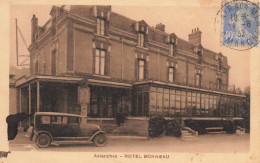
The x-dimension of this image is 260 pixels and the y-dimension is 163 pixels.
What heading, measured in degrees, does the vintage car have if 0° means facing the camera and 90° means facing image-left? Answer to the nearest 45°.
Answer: approximately 270°
